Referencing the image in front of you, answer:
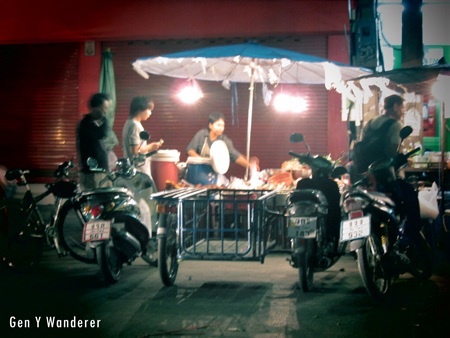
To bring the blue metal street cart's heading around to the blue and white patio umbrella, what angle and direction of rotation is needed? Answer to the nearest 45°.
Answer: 0° — it already faces it

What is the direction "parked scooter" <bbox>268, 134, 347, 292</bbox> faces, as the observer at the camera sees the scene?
facing away from the viewer

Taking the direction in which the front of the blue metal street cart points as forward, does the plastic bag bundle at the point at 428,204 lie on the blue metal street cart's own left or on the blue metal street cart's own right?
on the blue metal street cart's own right

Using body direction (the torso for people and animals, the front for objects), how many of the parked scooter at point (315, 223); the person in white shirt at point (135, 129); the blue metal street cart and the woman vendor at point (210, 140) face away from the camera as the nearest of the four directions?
2

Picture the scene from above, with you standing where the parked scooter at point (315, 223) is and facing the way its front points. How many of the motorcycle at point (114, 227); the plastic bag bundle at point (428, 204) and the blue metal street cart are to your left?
2

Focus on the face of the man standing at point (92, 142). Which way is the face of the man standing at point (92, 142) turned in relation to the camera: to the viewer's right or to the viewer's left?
to the viewer's right

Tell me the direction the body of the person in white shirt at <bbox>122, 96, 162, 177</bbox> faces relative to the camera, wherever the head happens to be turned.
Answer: to the viewer's right
